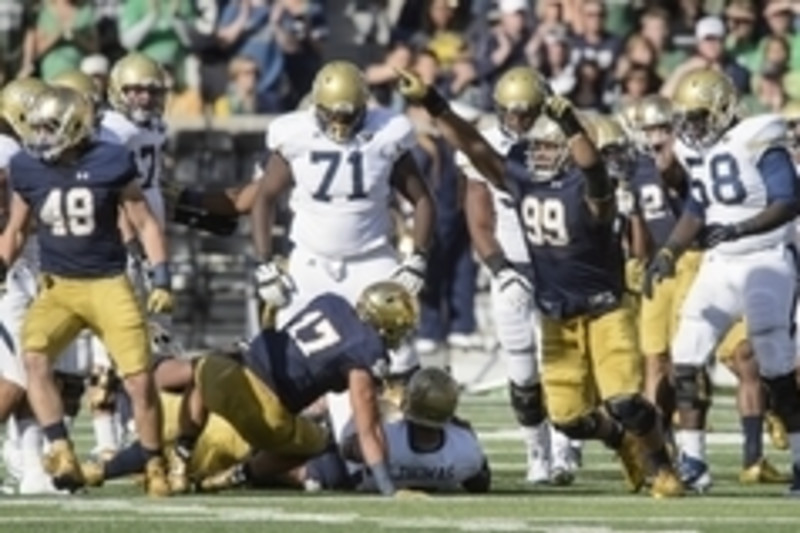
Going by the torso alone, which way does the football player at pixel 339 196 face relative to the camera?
toward the camera

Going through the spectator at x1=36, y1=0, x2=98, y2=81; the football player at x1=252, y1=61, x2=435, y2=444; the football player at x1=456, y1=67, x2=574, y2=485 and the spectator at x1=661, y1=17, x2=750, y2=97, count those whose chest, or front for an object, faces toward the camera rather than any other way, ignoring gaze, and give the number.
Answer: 4

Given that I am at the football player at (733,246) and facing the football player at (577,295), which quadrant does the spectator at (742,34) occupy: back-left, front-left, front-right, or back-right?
back-right

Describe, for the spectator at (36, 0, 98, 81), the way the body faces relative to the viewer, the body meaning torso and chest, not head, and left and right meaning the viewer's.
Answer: facing the viewer

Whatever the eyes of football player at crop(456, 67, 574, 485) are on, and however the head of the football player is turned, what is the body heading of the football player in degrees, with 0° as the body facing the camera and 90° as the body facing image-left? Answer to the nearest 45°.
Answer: approximately 0°

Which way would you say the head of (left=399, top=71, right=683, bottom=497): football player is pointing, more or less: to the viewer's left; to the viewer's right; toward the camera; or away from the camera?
toward the camera

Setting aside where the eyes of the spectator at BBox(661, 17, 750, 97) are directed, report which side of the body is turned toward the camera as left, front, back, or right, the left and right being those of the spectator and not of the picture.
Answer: front

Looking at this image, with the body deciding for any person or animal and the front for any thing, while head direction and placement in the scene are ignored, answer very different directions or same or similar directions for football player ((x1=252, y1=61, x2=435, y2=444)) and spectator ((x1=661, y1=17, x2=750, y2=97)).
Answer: same or similar directions

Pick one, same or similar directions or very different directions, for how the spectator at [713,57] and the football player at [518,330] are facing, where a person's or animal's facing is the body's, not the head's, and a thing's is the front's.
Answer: same or similar directions
